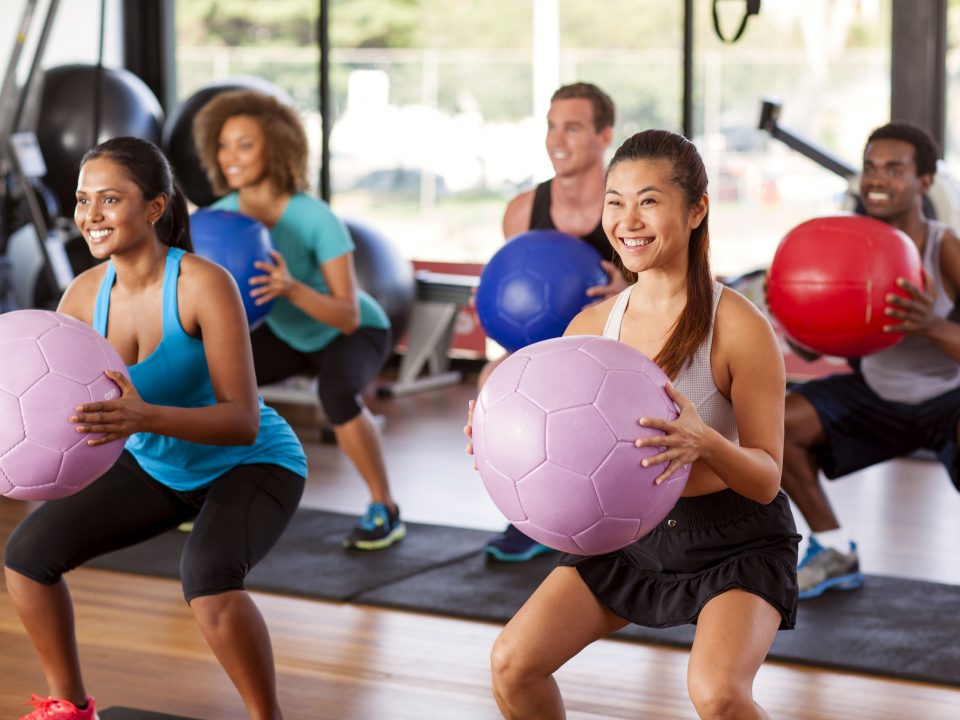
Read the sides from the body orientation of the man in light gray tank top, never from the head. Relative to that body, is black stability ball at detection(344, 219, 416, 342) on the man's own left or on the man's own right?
on the man's own right

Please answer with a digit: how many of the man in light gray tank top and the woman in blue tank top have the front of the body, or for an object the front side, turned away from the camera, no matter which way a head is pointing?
0

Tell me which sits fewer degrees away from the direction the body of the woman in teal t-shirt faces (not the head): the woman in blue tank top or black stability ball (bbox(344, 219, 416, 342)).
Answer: the woman in blue tank top

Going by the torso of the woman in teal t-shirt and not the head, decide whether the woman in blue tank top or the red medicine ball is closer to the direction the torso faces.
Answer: the woman in blue tank top

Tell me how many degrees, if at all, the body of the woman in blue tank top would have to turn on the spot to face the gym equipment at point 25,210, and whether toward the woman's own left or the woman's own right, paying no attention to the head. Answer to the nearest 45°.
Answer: approximately 135° to the woman's own right

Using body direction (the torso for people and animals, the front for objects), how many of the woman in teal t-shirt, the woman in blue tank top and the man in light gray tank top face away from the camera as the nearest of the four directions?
0

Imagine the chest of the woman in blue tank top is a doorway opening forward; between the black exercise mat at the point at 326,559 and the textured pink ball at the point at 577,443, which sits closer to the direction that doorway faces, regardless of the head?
the textured pink ball

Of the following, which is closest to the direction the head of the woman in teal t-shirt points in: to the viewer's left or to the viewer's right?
to the viewer's left

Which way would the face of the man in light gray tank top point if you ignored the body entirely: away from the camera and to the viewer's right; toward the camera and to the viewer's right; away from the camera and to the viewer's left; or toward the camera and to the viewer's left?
toward the camera and to the viewer's left

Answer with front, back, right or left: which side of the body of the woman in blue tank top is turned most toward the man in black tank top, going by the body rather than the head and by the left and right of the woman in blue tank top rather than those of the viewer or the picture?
back

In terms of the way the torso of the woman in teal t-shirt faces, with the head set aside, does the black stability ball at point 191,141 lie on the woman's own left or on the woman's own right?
on the woman's own right

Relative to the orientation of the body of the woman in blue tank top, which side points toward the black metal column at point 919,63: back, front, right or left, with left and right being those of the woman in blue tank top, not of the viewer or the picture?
back

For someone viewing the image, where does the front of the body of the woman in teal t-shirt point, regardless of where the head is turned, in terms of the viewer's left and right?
facing the viewer and to the left of the viewer
